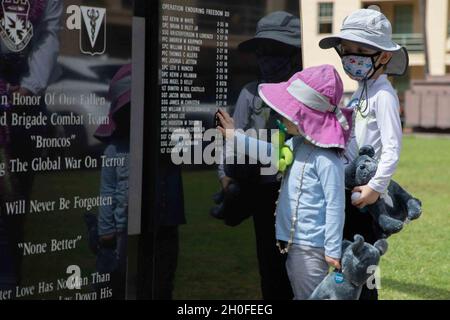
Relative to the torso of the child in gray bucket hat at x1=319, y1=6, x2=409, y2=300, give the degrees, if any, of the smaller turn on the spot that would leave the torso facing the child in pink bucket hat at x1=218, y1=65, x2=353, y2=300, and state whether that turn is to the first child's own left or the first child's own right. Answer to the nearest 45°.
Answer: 0° — they already face them

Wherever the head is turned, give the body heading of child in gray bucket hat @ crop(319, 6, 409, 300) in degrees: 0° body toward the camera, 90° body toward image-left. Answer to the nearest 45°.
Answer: approximately 45°

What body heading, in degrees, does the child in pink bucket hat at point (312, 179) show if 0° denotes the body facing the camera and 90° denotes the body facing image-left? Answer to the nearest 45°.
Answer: approximately 90°

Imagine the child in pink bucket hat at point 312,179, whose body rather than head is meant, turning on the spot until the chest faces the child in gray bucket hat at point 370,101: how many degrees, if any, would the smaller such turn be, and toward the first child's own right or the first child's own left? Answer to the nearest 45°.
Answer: approximately 135° to the first child's own right

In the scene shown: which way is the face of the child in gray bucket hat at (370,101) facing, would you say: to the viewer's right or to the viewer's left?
to the viewer's left
